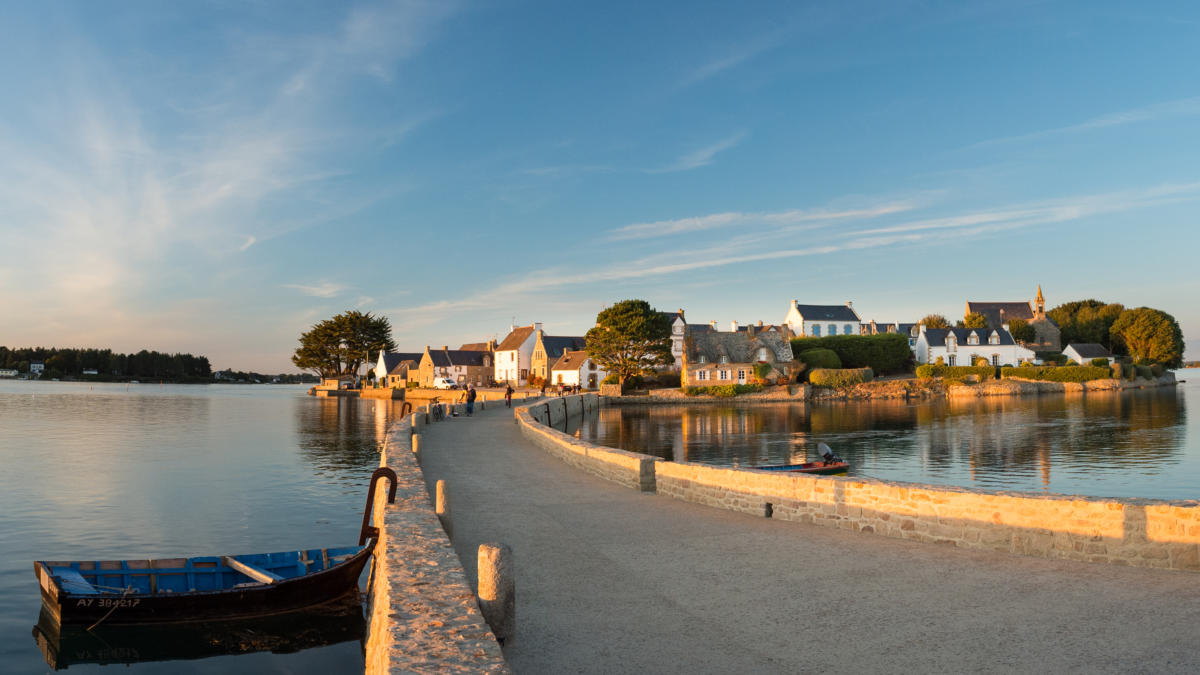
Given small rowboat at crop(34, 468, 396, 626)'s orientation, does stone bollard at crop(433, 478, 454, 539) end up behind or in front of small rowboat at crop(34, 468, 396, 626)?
in front

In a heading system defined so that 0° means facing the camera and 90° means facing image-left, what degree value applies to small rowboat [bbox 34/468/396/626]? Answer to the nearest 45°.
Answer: approximately 270°

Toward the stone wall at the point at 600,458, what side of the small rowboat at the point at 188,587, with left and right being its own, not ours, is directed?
front

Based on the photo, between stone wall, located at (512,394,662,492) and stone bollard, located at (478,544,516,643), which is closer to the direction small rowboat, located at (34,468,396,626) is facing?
the stone wall
